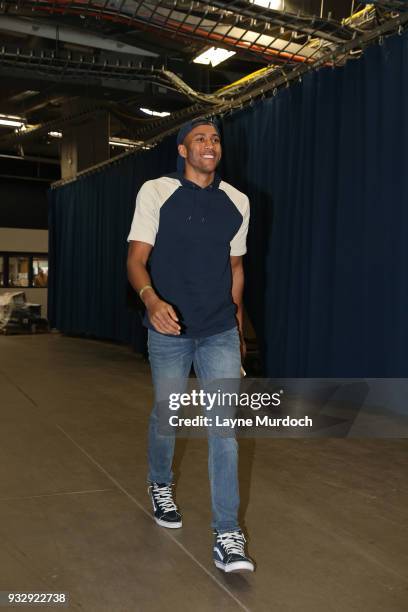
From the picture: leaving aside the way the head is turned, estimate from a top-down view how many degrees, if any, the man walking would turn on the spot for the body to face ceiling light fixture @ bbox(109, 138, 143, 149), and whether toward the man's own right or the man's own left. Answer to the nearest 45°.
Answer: approximately 135° to the man's own left

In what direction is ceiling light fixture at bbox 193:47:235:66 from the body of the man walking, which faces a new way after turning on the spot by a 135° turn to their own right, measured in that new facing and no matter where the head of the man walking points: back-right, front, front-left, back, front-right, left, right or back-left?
right

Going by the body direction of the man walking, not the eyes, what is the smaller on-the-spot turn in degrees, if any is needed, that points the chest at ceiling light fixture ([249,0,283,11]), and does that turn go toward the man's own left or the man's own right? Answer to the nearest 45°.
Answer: approximately 135° to the man's own left

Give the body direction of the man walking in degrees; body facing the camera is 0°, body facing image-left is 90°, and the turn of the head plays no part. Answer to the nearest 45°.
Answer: approximately 315°

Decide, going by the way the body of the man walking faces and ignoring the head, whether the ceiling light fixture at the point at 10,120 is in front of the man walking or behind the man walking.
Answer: behind
